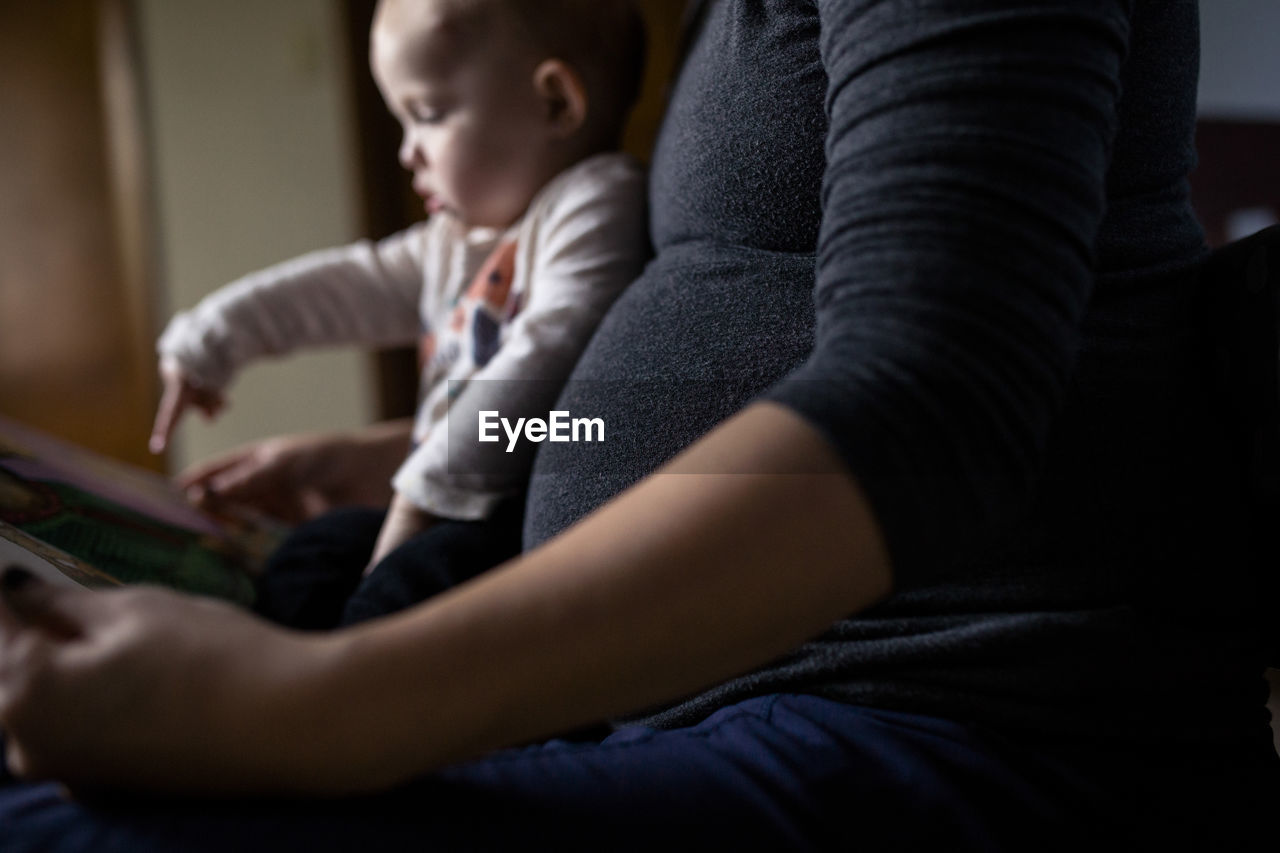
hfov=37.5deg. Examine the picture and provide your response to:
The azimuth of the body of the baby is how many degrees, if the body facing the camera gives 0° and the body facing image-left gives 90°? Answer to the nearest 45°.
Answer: approximately 45°

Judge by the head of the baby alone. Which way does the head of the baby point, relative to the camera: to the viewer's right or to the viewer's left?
to the viewer's left
